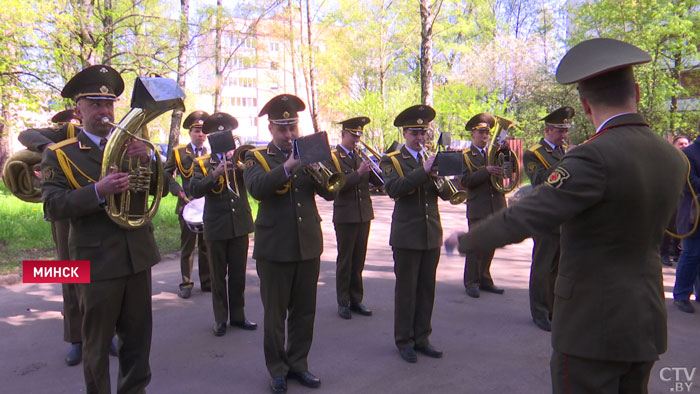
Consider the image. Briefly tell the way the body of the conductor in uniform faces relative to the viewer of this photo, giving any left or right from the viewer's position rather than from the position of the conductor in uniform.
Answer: facing away from the viewer and to the left of the viewer

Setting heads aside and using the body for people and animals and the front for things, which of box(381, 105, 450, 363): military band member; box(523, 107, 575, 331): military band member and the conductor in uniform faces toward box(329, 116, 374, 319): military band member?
the conductor in uniform

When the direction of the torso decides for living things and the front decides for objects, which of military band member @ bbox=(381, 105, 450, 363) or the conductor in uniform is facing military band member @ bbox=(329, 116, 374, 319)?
the conductor in uniform

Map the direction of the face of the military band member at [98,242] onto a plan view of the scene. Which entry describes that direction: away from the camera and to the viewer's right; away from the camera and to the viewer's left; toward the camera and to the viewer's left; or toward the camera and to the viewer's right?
toward the camera and to the viewer's right

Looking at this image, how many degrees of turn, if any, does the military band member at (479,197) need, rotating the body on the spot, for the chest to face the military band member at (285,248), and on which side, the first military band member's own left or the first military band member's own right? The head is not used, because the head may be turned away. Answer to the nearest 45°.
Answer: approximately 90° to the first military band member's own right

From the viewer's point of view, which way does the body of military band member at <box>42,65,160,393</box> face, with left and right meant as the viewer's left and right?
facing the viewer and to the right of the viewer

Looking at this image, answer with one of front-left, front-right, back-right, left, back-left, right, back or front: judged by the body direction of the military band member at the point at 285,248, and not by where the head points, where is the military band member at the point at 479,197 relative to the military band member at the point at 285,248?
left

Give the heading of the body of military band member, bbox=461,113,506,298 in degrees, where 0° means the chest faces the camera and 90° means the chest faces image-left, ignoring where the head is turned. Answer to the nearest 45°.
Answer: approximately 315°

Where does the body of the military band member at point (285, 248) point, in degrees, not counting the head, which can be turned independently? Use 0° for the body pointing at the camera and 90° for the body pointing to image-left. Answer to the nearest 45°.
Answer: approximately 315°

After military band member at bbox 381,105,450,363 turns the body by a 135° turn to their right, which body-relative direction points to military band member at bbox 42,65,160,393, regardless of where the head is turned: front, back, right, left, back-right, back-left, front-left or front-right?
front-left

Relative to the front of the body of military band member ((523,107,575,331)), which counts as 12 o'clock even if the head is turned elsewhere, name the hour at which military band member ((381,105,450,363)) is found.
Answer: military band member ((381,105,450,363)) is roughly at 3 o'clock from military band member ((523,107,575,331)).

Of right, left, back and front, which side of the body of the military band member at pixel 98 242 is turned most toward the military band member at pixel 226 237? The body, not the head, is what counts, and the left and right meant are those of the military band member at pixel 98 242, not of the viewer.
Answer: left

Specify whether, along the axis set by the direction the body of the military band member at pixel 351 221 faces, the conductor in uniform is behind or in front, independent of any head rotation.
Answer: in front

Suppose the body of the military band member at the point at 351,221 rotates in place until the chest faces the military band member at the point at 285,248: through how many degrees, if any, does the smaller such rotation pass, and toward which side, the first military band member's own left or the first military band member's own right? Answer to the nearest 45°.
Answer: approximately 45° to the first military band member's own right
